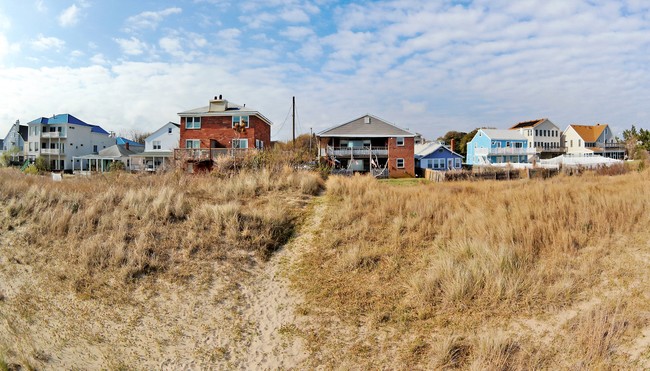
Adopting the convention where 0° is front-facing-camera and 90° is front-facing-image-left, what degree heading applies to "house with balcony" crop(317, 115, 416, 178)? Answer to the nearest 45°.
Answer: approximately 0°

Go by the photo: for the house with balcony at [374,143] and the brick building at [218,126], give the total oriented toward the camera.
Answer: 2

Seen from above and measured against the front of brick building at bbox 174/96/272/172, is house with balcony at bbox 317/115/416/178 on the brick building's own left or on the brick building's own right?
on the brick building's own left

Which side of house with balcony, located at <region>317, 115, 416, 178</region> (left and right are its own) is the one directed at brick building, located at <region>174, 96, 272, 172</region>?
right
